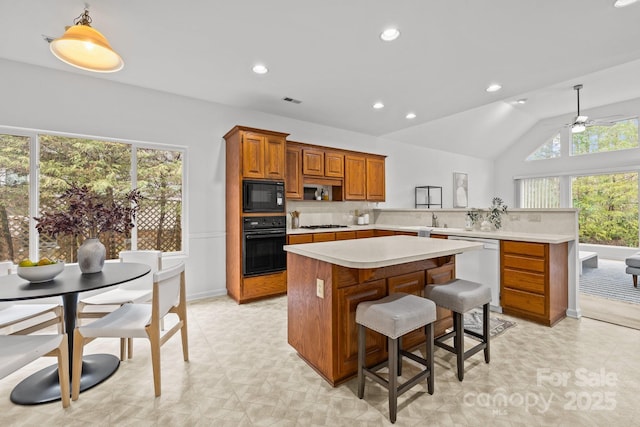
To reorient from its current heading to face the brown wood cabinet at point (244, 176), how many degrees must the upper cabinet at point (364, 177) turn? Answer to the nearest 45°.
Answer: approximately 90° to its right

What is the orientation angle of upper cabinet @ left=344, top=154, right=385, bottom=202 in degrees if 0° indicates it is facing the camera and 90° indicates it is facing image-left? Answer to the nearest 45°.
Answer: approximately 315°

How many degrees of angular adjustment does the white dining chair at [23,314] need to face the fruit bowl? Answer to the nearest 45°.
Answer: approximately 45° to its right

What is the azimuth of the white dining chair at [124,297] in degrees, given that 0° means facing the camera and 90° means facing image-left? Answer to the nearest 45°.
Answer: approximately 45°

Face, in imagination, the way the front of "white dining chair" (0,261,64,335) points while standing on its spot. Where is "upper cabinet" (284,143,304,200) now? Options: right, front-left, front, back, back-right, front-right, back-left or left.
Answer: front-left

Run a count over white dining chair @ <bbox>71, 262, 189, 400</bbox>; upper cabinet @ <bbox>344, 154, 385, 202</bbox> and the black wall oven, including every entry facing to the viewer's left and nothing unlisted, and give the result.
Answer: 1

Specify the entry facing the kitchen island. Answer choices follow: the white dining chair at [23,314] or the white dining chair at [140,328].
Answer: the white dining chair at [23,314]

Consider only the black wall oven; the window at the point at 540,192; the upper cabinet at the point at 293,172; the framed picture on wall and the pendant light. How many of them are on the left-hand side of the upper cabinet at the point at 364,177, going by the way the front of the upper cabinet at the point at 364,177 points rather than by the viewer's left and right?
2

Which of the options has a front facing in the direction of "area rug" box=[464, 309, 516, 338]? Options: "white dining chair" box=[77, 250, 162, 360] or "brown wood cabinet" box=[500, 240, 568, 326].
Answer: the brown wood cabinet

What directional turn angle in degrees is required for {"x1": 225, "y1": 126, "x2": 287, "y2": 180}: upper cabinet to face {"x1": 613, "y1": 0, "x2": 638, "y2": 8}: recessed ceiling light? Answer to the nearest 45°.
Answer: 0° — it already faces it

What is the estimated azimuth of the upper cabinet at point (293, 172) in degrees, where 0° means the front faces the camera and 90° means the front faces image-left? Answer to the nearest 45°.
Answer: approximately 315°

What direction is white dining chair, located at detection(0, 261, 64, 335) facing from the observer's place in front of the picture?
facing the viewer and to the right of the viewer

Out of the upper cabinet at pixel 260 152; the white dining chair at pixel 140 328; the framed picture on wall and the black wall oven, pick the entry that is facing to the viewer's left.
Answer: the white dining chair
